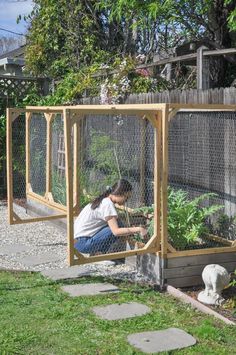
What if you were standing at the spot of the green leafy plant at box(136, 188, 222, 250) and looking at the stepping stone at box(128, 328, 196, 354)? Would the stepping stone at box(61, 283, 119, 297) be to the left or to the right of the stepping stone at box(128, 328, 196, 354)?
right

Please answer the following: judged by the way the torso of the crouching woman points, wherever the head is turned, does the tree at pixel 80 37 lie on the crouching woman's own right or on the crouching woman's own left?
on the crouching woman's own left

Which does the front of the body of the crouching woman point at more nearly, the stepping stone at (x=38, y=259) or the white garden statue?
the white garden statue

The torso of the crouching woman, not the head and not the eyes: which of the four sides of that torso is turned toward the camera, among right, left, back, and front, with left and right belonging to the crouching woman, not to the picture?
right

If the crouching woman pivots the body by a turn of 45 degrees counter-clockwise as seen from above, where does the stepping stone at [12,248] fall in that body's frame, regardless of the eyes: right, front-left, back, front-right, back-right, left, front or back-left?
left

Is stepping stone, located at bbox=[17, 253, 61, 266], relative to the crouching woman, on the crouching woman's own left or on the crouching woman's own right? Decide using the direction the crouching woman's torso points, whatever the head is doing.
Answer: on the crouching woman's own left

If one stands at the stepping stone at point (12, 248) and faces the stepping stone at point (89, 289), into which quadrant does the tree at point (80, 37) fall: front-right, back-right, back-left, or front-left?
back-left

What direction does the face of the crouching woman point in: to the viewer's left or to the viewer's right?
to the viewer's right
